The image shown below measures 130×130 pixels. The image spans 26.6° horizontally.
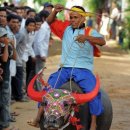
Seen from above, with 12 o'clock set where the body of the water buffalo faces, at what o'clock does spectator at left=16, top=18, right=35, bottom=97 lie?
The spectator is roughly at 4 o'clock from the water buffalo.

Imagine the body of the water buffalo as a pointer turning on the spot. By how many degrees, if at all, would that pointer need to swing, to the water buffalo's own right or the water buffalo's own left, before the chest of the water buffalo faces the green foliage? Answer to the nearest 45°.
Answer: approximately 135° to the water buffalo's own right

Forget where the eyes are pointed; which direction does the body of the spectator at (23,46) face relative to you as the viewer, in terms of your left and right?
facing the viewer and to the right of the viewer

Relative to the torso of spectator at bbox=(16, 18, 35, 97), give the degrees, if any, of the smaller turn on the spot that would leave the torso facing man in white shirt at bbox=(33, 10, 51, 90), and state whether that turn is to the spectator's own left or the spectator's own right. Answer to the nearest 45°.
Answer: approximately 90° to the spectator's own left

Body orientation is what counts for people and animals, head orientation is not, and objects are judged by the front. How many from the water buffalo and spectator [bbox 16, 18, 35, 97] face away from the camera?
0

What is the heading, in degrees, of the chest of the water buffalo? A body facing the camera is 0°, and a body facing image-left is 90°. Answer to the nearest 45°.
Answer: approximately 45°

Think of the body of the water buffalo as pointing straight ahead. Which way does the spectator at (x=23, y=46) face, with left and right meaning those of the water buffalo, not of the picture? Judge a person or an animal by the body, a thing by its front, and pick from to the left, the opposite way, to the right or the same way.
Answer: to the left

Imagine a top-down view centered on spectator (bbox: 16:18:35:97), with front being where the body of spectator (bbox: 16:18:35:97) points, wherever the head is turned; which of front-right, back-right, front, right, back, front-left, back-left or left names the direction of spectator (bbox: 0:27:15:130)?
front-right
